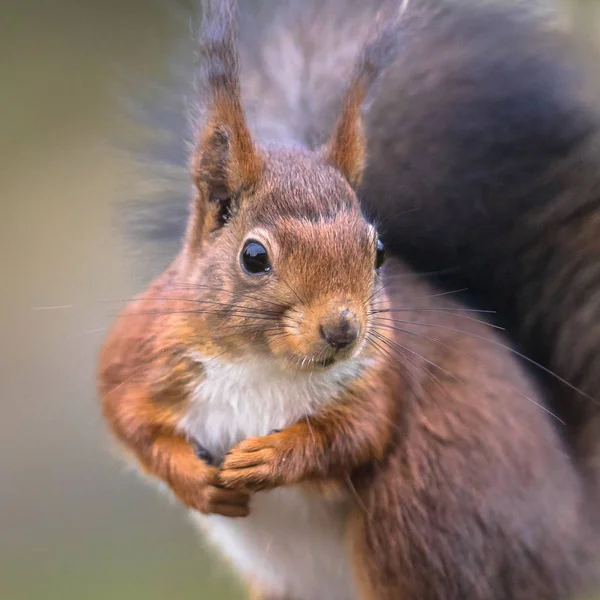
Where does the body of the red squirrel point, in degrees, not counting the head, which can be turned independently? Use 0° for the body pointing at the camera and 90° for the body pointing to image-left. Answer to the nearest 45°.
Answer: approximately 45°
